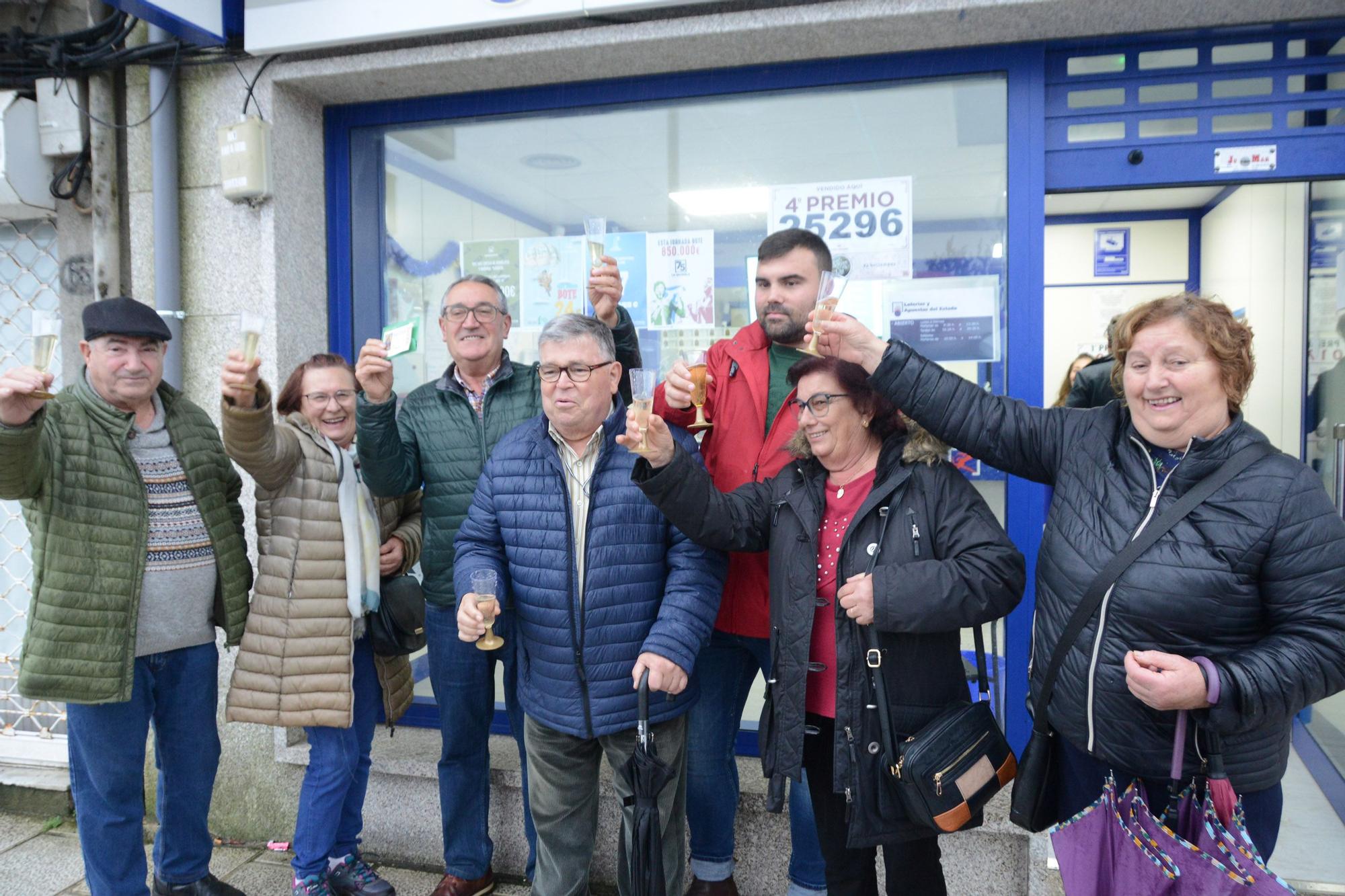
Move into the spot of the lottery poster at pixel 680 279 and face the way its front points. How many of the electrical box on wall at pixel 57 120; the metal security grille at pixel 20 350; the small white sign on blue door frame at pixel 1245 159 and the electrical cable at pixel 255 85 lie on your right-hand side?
3

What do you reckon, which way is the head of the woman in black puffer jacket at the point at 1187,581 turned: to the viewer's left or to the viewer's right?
to the viewer's left

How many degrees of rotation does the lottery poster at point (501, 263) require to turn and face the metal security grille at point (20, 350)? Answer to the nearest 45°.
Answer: approximately 90° to its right

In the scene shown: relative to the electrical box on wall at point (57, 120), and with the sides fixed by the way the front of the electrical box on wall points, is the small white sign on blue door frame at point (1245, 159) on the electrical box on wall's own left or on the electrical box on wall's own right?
on the electrical box on wall's own left

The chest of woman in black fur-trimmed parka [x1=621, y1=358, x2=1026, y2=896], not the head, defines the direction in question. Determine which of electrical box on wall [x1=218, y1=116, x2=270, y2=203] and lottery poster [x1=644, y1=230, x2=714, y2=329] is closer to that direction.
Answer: the electrical box on wall
